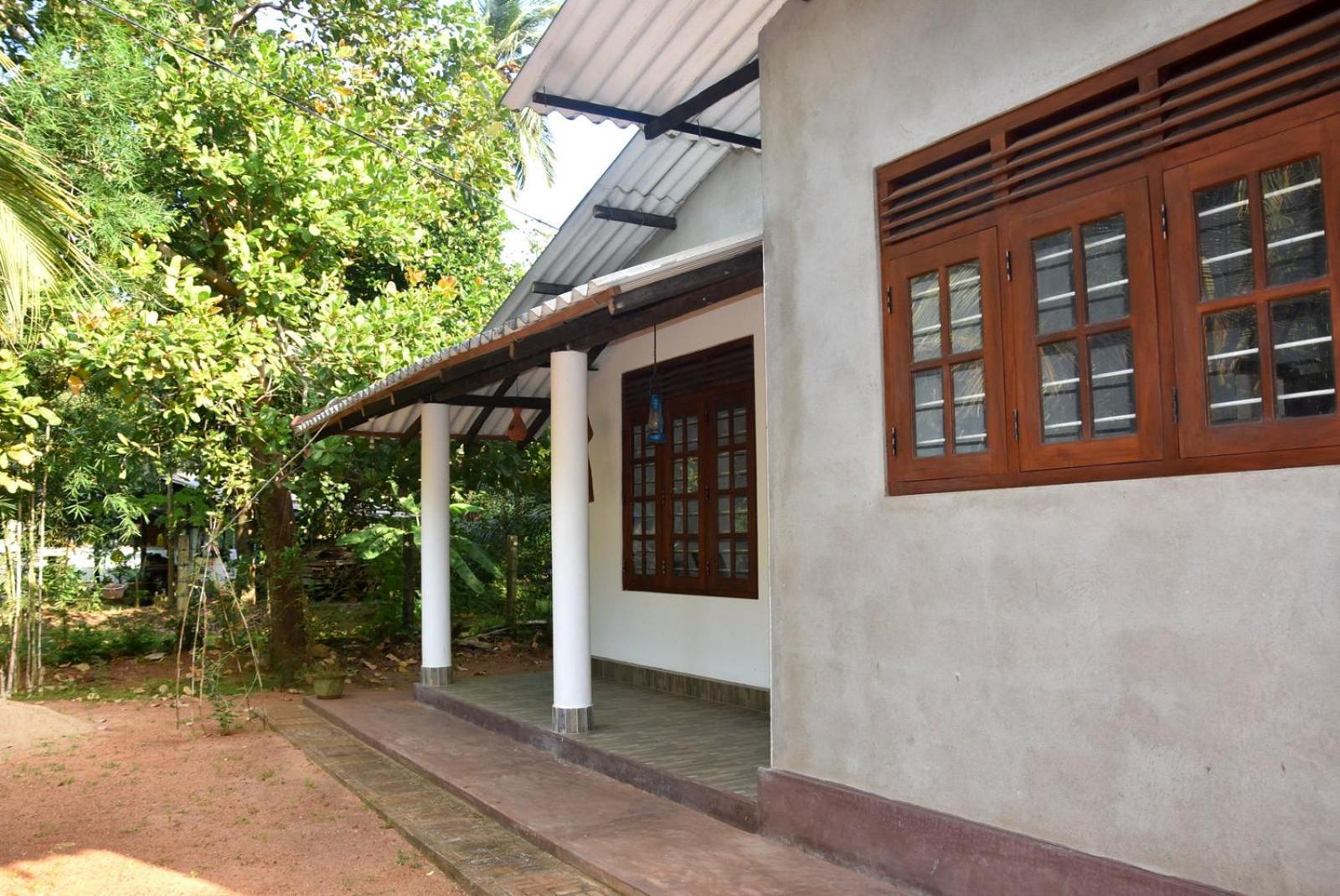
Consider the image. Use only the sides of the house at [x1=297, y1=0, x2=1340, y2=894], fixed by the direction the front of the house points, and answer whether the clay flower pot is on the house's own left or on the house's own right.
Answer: on the house's own right

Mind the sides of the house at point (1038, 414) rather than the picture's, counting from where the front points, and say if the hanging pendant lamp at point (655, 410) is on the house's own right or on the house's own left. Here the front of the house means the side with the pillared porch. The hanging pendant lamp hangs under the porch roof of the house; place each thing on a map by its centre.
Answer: on the house's own right

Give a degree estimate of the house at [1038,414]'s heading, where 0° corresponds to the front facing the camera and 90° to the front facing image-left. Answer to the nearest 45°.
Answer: approximately 45°

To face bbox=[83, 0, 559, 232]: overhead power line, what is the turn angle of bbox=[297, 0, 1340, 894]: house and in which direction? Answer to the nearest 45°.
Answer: approximately 90° to its right

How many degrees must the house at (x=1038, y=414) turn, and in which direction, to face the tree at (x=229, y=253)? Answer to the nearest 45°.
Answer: approximately 90° to its right
